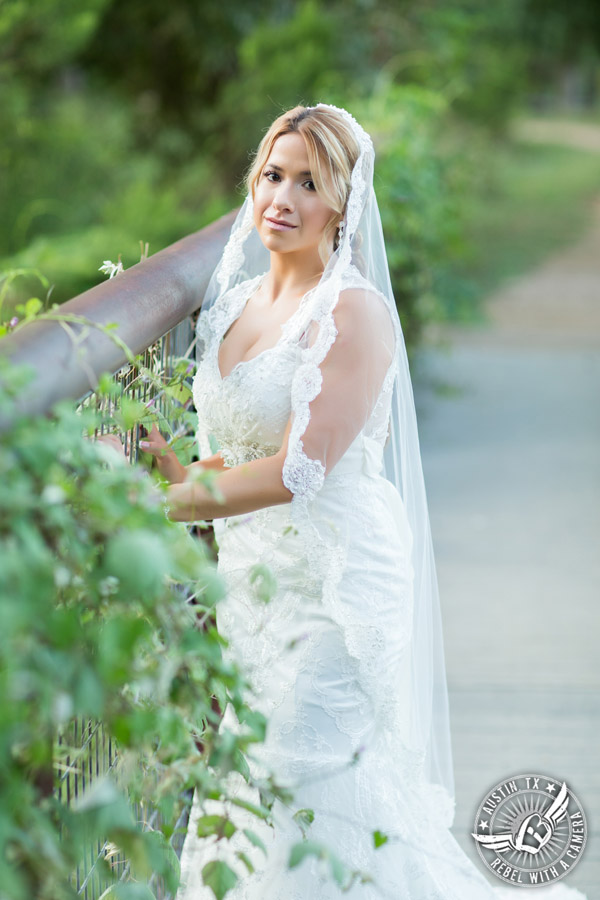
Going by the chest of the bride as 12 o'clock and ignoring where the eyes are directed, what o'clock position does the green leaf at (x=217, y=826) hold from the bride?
The green leaf is roughly at 11 o'clock from the bride.

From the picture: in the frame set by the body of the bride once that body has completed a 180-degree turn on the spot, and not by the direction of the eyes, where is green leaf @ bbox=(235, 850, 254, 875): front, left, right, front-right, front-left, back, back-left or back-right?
back-right

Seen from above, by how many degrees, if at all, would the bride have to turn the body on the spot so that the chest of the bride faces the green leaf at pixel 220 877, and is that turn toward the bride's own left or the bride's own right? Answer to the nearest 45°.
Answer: approximately 45° to the bride's own left
